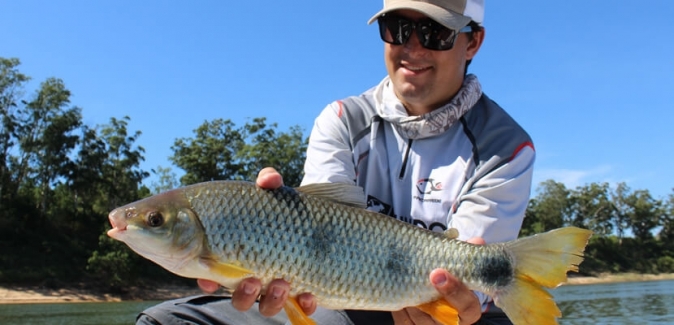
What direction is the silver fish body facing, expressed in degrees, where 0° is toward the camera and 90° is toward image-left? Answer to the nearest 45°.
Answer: approximately 90°
